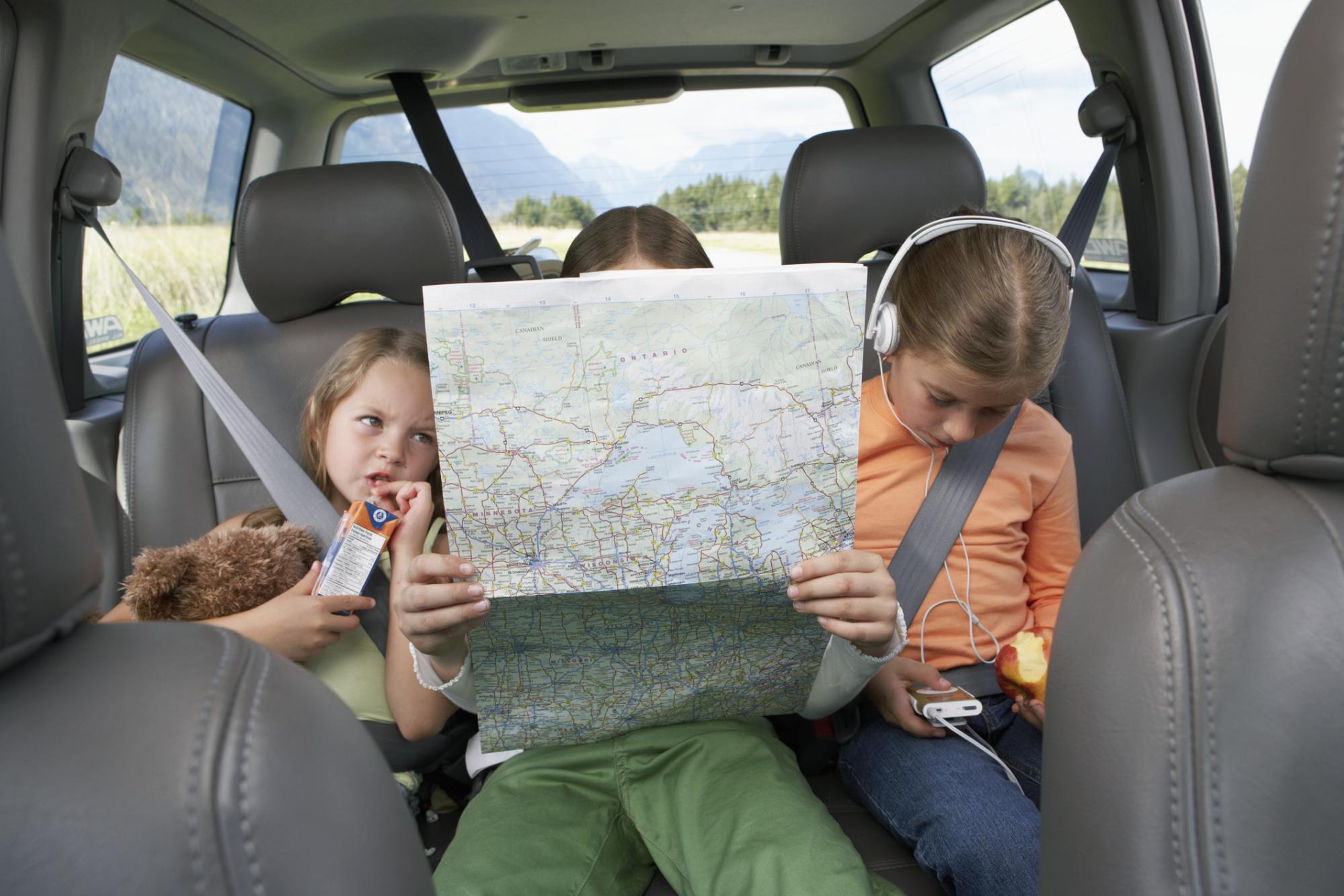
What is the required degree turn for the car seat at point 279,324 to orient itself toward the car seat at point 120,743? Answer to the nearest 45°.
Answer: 0° — it already faces it

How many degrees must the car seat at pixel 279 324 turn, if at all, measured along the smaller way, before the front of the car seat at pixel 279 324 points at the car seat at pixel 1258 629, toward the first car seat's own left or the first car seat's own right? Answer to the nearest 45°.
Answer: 0° — it already faces it

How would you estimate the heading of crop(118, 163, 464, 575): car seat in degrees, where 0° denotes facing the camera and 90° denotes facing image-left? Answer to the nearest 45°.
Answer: approximately 0°

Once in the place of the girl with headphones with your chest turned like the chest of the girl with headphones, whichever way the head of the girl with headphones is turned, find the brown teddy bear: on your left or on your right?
on your right
